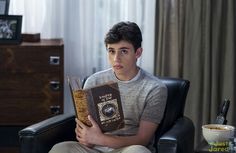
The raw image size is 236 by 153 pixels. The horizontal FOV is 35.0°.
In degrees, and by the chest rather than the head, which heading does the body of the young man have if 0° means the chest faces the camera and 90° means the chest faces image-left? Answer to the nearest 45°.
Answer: approximately 45°

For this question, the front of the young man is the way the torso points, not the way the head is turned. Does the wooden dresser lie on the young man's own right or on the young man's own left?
on the young man's own right

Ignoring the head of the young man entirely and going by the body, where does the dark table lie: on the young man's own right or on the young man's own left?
on the young man's own left

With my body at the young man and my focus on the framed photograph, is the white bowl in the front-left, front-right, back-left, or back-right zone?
back-right

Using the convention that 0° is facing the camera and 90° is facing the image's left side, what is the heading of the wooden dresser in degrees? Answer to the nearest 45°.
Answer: approximately 0°

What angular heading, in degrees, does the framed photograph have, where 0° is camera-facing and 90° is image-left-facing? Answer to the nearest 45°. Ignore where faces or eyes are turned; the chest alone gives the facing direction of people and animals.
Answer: approximately 0°
